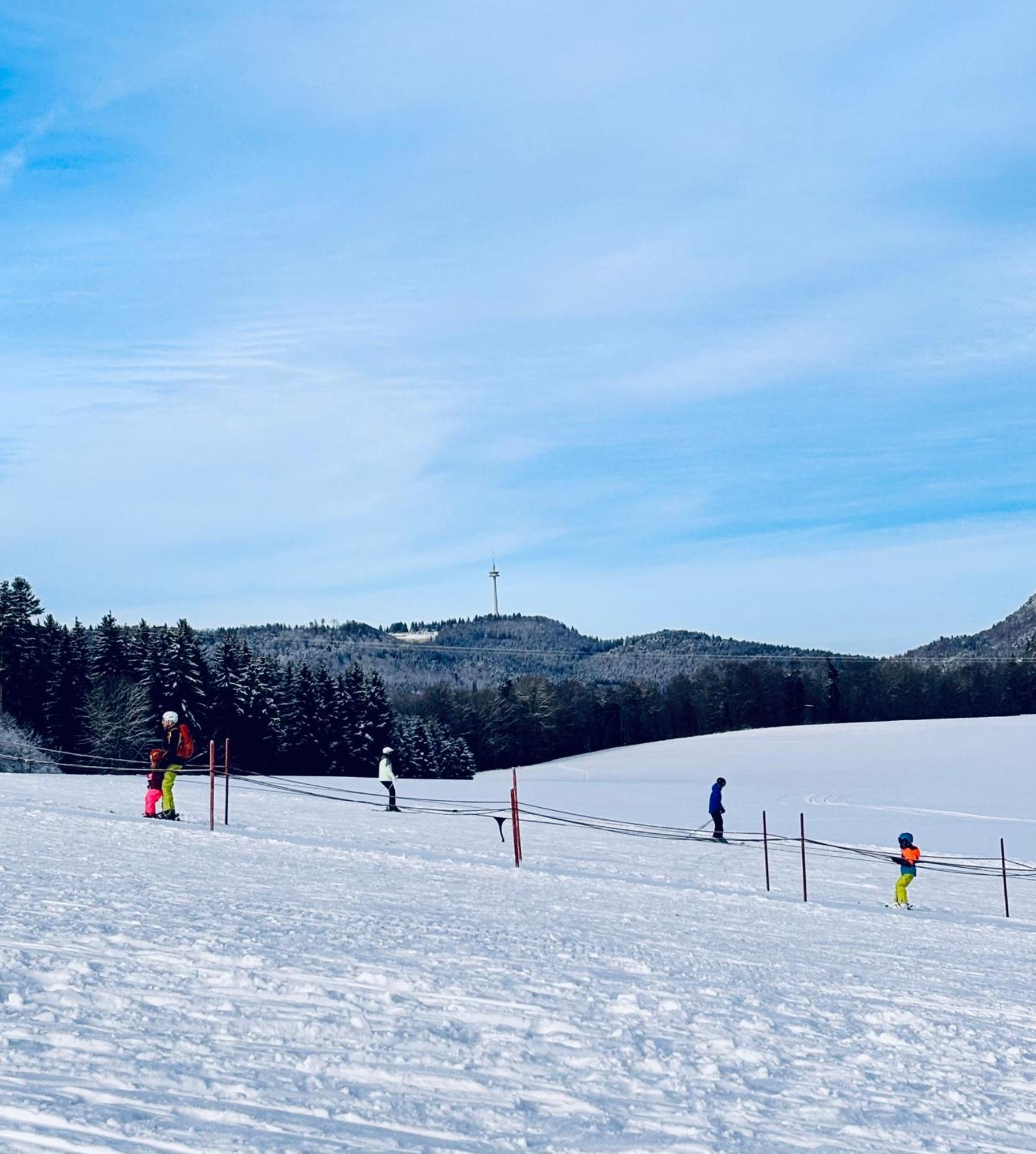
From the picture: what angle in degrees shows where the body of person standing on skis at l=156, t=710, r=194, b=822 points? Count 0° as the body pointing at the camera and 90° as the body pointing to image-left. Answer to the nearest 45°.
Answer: approximately 90°

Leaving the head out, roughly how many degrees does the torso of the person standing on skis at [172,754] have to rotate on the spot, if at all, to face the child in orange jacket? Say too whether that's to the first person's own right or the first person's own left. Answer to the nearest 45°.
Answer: approximately 180°

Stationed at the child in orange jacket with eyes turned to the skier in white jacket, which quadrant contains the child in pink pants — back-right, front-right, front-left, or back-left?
front-left

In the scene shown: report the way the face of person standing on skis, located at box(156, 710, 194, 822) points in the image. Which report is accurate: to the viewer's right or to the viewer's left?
to the viewer's left

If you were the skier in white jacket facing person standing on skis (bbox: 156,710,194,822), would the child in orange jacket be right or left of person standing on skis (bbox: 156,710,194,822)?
left
